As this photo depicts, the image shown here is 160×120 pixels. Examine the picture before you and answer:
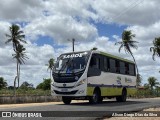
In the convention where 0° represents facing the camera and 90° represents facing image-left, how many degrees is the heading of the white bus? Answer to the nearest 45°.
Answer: approximately 45°
